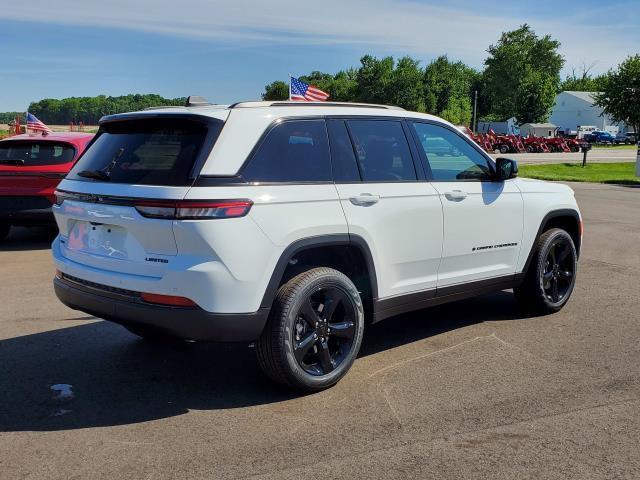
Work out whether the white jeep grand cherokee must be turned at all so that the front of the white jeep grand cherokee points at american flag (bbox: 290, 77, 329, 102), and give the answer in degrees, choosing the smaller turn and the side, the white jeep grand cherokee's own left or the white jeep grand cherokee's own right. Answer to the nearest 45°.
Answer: approximately 45° to the white jeep grand cherokee's own left

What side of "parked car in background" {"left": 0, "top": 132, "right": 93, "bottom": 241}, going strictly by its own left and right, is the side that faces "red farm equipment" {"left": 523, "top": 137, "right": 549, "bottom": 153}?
front

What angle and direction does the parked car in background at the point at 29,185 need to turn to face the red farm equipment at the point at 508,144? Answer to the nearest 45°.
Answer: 0° — it already faces it

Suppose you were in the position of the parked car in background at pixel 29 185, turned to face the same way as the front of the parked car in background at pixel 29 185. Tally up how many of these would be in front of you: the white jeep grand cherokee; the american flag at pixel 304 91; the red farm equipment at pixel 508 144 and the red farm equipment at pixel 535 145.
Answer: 3

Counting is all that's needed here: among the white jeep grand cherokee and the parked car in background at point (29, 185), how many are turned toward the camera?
0

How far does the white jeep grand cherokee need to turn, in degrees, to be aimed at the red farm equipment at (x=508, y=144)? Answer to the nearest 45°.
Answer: approximately 45° to its left

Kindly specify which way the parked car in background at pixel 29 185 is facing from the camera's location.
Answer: facing away from the viewer and to the right of the viewer

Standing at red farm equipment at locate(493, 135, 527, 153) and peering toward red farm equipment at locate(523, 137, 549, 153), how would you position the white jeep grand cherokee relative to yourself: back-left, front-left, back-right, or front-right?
back-right

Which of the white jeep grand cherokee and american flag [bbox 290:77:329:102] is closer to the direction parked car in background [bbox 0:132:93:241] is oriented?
the american flag

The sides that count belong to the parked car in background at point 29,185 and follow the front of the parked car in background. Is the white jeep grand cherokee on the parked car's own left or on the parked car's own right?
on the parked car's own right

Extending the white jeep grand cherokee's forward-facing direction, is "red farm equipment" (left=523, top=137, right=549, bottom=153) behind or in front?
in front

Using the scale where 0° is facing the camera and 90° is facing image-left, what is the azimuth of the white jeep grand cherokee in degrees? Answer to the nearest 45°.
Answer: approximately 225°
